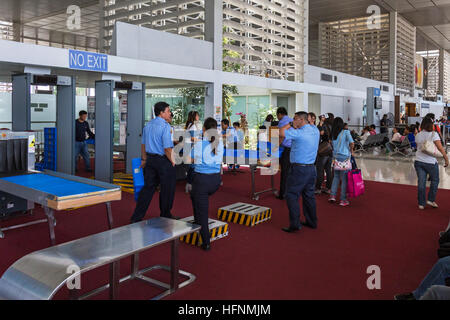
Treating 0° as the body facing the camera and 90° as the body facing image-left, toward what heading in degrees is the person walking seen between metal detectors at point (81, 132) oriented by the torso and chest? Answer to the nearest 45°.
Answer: approximately 315°

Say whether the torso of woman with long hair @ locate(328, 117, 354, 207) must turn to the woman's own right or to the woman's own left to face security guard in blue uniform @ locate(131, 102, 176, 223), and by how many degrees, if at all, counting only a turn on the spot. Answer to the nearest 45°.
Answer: approximately 90° to the woman's own left

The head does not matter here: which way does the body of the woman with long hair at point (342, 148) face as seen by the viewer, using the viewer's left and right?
facing away from the viewer and to the left of the viewer
